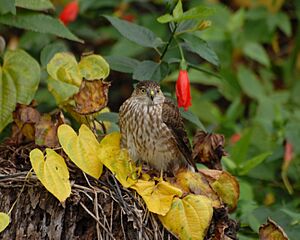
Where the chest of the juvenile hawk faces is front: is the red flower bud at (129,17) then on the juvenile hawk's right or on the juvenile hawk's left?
on the juvenile hawk's right

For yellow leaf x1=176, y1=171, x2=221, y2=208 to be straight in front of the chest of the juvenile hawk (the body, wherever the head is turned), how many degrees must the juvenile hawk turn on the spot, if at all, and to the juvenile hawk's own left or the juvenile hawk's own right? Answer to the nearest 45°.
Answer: approximately 90° to the juvenile hawk's own left

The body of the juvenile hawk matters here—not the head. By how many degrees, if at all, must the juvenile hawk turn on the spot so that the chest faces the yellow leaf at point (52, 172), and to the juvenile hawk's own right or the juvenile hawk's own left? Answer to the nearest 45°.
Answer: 0° — it already faces it

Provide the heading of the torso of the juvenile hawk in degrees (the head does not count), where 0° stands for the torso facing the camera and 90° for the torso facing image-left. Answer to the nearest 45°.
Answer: approximately 45°

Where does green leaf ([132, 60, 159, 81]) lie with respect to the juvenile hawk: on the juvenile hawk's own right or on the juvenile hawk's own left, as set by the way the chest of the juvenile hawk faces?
on the juvenile hawk's own right

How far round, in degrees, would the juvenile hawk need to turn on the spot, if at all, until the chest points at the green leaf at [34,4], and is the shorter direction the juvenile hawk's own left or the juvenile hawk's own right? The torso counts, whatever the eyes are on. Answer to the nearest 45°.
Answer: approximately 90° to the juvenile hawk's own right

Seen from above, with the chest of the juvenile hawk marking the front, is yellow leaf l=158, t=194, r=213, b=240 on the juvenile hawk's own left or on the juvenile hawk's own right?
on the juvenile hawk's own left

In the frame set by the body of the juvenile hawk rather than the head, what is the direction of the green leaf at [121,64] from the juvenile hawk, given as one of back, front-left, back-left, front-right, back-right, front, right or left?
right

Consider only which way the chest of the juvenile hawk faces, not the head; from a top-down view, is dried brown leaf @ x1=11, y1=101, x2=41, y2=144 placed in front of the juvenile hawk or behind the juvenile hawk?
in front

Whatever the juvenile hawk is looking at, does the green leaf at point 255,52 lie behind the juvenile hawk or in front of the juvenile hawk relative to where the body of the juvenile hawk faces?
behind

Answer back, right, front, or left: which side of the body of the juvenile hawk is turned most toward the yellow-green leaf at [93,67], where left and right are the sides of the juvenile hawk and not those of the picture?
right

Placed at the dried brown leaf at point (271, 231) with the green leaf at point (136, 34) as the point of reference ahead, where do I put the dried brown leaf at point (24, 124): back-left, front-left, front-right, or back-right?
front-left
